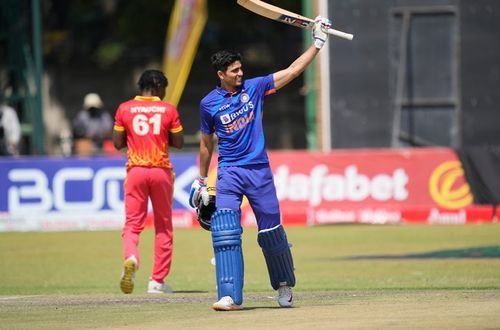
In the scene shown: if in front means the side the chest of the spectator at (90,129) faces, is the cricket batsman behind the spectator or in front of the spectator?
in front

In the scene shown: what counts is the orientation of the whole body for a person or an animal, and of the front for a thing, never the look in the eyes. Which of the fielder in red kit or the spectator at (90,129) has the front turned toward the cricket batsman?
the spectator

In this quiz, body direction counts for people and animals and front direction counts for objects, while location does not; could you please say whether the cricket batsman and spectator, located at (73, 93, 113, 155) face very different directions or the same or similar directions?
same or similar directions

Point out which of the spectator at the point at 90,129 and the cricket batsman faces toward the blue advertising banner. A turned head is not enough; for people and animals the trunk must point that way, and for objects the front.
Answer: the spectator

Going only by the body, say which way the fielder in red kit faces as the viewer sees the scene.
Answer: away from the camera

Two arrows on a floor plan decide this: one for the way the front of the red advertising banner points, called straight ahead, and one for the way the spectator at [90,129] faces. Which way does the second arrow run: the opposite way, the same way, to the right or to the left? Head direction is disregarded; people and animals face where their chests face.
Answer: the same way

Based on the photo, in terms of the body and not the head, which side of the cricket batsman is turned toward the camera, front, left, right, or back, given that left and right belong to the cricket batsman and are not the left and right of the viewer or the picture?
front

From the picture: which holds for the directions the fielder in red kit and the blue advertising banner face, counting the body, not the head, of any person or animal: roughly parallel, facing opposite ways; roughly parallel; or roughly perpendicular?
roughly parallel, facing opposite ways

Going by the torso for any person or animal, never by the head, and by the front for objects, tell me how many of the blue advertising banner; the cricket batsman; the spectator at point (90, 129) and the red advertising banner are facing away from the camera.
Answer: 0

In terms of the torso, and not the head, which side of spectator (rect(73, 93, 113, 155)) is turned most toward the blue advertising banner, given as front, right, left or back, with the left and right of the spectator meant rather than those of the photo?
front

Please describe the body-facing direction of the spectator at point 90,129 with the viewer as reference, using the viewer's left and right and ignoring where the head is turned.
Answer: facing the viewer

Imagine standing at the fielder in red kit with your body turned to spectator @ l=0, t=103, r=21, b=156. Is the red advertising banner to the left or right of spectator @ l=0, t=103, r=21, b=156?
right

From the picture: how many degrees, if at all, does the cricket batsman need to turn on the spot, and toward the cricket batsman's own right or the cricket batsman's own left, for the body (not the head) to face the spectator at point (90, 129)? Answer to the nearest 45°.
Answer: approximately 180°
